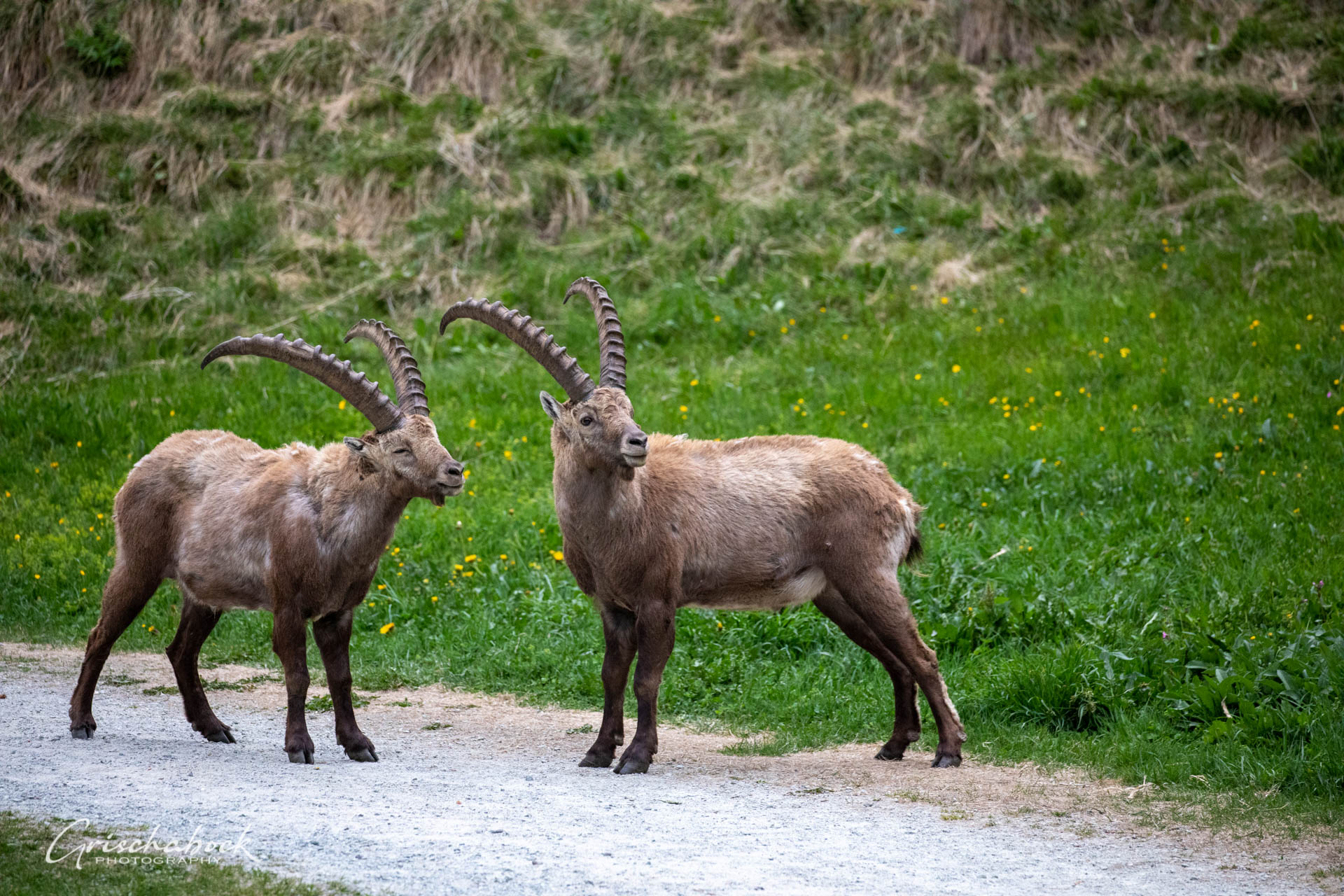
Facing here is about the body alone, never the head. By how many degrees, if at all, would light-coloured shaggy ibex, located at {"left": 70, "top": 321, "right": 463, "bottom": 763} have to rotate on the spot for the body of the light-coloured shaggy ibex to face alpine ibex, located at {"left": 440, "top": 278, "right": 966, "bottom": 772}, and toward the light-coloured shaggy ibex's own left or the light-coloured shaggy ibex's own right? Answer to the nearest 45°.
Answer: approximately 45° to the light-coloured shaggy ibex's own left

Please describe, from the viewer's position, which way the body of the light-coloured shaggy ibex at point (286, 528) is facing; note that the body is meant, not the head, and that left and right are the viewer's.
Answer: facing the viewer and to the right of the viewer
